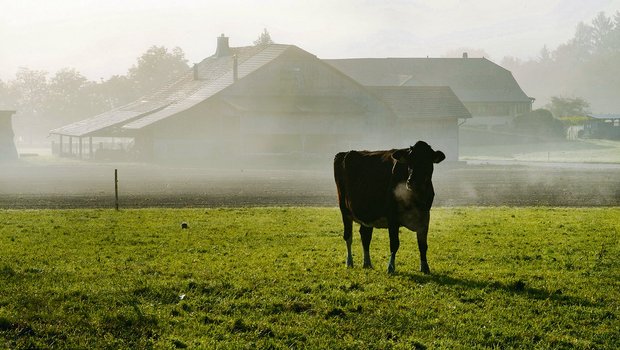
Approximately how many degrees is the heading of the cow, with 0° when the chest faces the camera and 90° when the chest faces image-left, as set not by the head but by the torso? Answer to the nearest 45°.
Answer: approximately 315°
